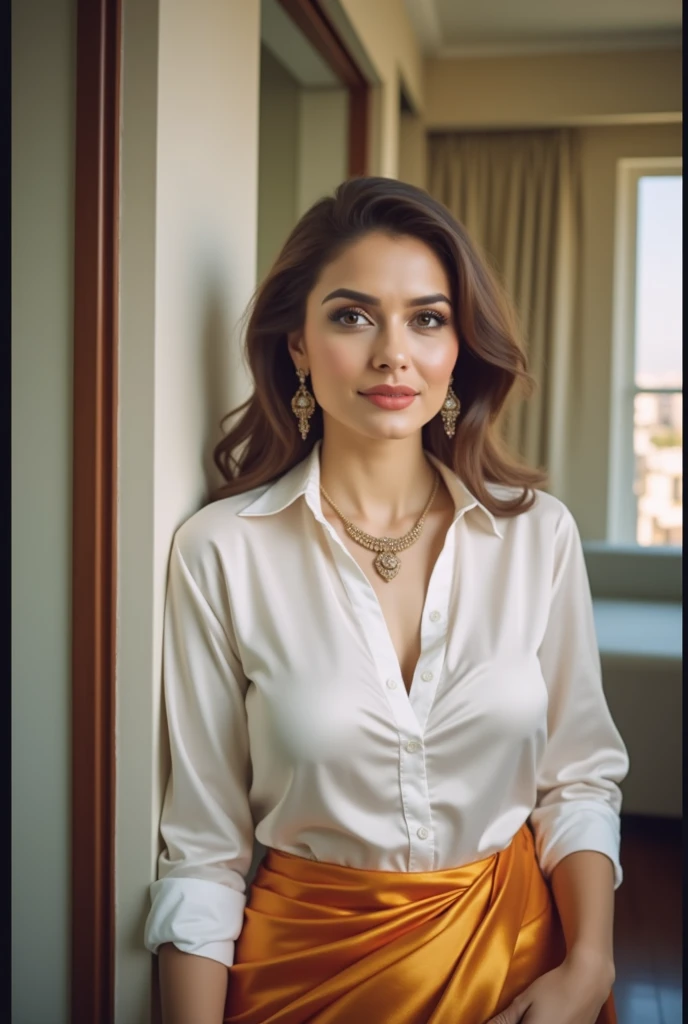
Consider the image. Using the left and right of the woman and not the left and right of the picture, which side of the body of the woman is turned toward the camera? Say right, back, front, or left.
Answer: front

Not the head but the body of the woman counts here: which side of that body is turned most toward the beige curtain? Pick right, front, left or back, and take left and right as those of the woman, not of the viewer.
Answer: back
